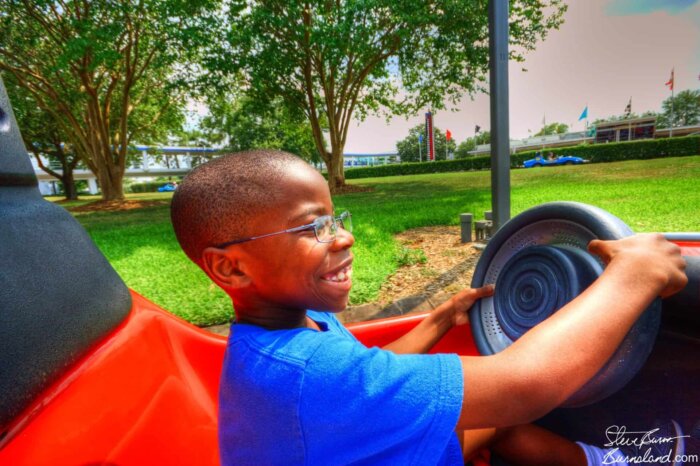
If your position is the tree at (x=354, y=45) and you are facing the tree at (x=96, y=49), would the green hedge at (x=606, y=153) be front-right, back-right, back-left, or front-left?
back-right

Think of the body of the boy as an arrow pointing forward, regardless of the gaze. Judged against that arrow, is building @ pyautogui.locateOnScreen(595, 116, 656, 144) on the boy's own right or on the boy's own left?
on the boy's own left

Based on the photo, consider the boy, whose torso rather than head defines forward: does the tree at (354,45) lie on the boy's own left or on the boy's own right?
on the boy's own left

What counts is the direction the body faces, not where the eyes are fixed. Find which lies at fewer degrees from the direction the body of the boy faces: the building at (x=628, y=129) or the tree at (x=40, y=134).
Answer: the building

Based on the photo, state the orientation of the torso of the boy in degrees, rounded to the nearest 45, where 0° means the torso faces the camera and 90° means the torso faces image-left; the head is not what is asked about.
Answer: approximately 270°

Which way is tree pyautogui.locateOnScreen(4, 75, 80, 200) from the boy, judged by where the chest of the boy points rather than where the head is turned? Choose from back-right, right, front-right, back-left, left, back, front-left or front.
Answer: back-left

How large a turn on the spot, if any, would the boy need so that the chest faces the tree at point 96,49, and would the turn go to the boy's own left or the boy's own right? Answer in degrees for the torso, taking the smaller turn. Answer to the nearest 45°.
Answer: approximately 135° to the boy's own left

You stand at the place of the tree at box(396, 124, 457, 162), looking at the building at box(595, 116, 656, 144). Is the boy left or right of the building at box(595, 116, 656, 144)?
right

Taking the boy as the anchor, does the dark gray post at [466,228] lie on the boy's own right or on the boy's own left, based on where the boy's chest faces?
on the boy's own left

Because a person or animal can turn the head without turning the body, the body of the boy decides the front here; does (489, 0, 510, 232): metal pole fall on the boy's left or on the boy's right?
on the boy's left

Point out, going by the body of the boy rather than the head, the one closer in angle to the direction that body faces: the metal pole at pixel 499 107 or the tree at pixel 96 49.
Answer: the metal pole

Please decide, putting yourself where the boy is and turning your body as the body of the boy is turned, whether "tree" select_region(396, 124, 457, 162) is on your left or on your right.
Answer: on your left
